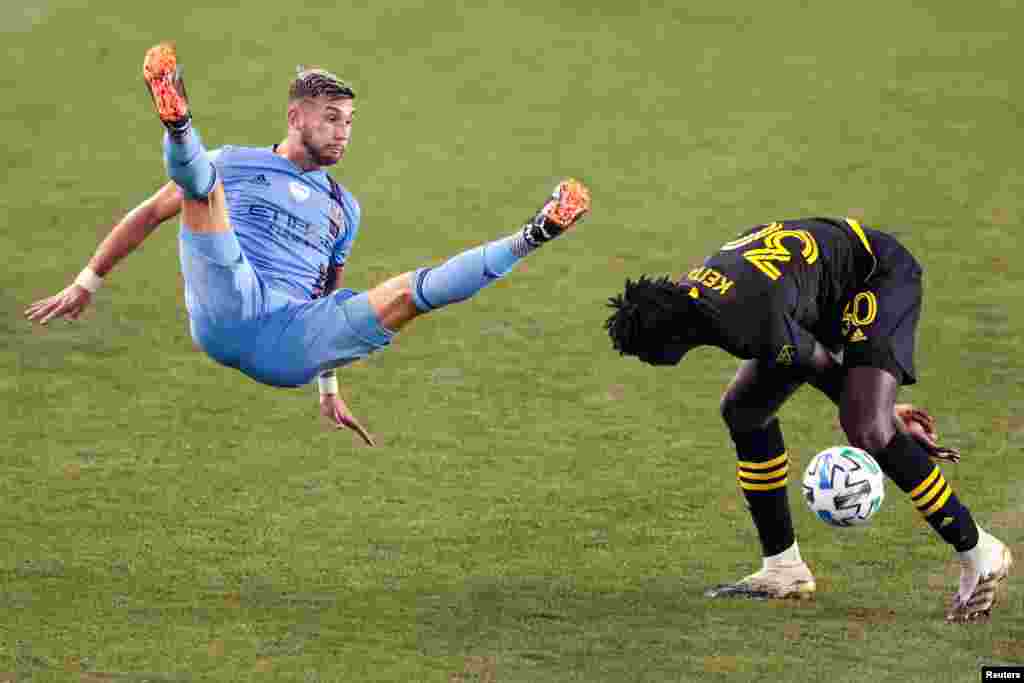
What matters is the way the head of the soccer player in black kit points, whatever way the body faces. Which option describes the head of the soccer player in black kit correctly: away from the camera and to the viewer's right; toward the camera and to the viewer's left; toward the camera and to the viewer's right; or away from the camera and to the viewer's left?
away from the camera and to the viewer's left

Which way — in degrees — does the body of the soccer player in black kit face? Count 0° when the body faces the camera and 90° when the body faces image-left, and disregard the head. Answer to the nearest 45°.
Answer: approximately 90°

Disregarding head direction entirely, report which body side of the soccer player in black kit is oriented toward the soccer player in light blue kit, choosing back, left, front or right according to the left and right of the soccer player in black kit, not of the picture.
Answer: front
